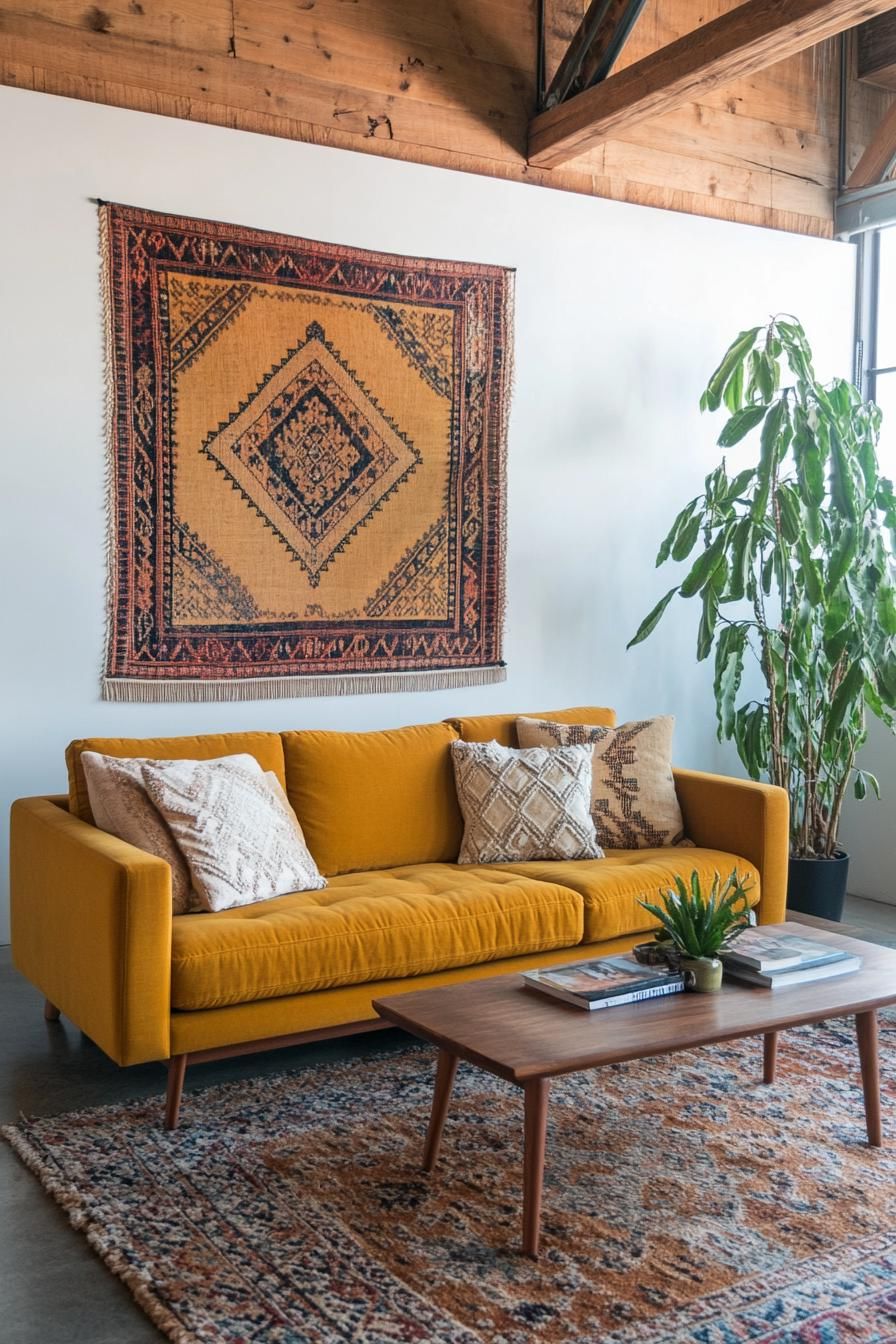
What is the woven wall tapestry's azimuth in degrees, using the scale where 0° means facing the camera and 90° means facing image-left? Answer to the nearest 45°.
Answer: approximately 315°

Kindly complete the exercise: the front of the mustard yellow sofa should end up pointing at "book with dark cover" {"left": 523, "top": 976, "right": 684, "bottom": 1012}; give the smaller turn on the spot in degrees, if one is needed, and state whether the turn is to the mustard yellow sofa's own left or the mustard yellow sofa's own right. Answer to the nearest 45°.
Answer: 0° — it already faces it

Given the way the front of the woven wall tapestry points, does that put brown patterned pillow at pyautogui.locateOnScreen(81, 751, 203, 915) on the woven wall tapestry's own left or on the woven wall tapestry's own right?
on the woven wall tapestry's own right

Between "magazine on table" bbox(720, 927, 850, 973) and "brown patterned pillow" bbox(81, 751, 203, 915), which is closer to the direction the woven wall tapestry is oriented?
the magazine on table

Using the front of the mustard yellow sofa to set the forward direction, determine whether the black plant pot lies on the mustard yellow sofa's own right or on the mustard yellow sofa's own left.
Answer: on the mustard yellow sofa's own left

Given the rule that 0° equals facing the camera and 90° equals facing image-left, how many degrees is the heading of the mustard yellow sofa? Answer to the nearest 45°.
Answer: approximately 315°

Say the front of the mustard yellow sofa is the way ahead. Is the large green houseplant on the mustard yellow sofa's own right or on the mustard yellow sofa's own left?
on the mustard yellow sofa's own left

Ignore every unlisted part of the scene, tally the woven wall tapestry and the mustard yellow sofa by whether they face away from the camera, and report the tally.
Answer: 0

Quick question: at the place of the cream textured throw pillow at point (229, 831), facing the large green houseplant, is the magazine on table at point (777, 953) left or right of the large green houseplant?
right
